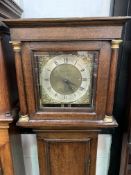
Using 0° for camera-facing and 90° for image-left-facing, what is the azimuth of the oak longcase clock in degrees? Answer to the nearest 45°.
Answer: approximately 0°
